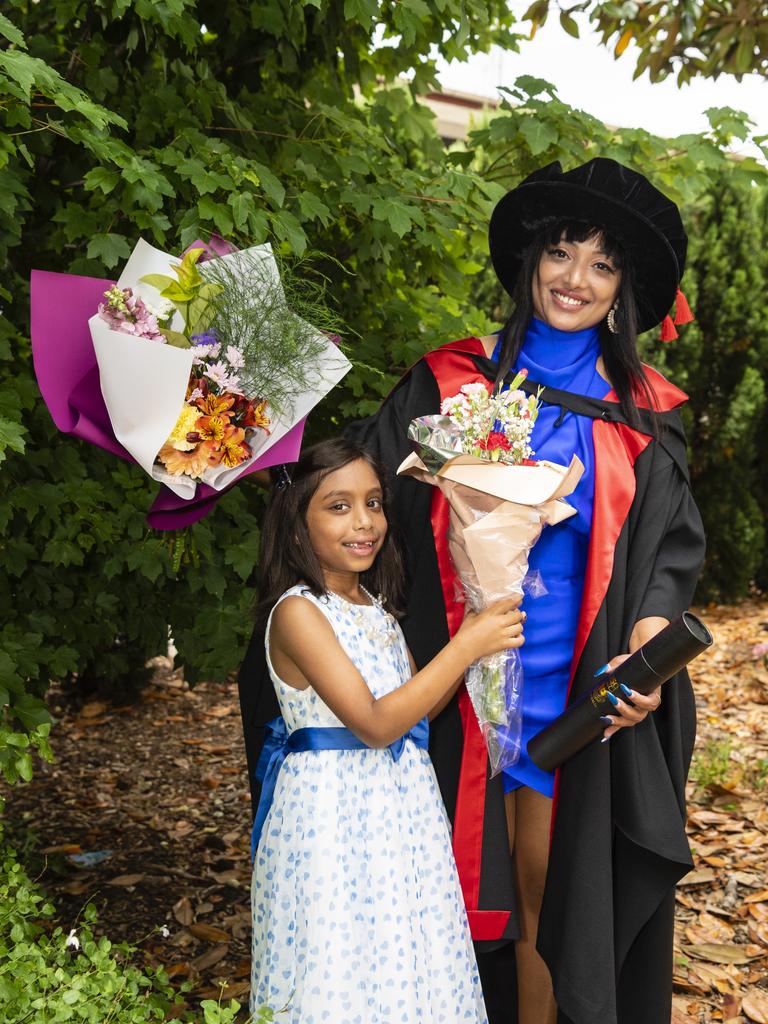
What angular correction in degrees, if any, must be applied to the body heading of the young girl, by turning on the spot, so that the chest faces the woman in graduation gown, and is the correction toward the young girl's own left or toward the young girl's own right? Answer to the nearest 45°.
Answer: approximately 90° to the young girl's own left

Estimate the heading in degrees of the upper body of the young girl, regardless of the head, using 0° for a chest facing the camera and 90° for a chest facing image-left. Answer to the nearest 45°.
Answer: approximately 315°

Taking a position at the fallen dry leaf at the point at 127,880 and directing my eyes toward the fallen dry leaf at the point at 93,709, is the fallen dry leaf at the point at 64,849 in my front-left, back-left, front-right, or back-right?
front-left

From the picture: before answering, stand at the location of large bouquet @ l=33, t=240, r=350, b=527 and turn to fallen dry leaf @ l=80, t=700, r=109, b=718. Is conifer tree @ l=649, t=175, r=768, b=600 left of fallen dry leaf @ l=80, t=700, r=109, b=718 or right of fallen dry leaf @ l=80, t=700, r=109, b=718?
right

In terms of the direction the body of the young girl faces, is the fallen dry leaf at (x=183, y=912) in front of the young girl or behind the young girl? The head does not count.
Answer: behind

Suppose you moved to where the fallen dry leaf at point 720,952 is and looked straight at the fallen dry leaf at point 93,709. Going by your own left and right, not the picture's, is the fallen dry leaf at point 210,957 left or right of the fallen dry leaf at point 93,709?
left

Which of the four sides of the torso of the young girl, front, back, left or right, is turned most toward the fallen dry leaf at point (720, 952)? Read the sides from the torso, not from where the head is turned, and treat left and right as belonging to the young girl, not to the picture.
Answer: left

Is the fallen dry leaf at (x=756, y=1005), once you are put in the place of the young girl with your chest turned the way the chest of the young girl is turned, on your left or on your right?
on your left

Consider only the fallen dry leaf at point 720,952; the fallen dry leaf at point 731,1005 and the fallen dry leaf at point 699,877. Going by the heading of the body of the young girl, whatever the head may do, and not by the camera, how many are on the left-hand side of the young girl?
3

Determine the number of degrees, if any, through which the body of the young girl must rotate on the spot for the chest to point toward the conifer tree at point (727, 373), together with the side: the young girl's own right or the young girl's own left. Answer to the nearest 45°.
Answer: approximately 135° to the young girl's own left
